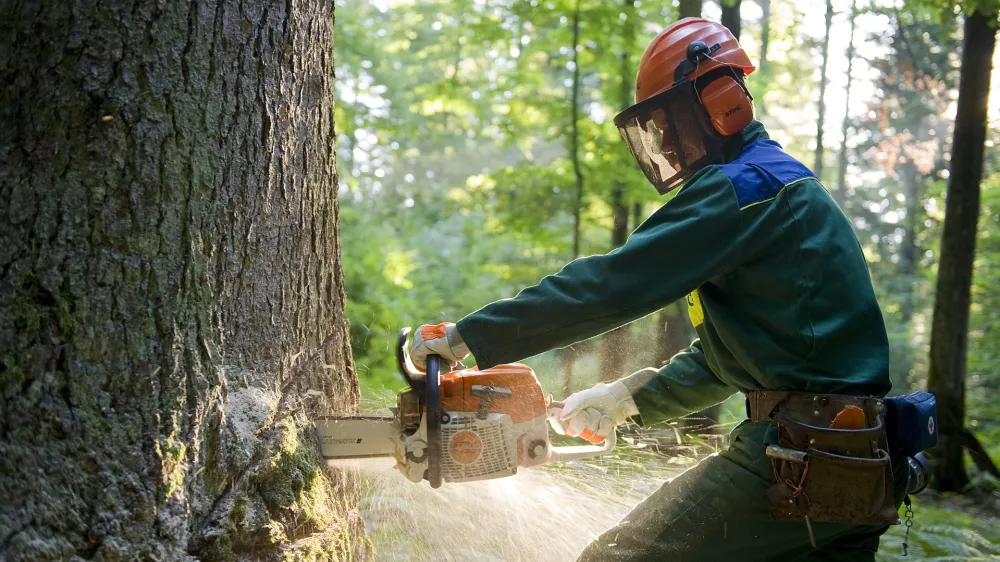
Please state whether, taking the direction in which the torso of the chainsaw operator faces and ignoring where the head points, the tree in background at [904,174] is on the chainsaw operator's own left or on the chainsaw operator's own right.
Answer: on the chainsaw operator's own right

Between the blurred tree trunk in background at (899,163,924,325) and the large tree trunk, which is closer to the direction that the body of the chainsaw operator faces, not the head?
the large tree trunk

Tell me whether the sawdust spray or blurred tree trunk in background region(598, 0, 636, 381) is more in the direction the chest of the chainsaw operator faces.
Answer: the sawdust spray

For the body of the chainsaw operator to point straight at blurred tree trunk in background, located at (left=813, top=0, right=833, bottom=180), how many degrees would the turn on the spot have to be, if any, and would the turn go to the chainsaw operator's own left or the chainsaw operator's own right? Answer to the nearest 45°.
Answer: approximately 90° to the chainsaw operator's own right

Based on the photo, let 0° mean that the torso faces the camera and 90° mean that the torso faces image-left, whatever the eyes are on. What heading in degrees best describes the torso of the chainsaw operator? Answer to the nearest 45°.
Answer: approximately 90°

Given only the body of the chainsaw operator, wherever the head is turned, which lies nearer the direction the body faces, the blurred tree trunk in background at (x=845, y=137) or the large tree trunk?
the large tree trunk

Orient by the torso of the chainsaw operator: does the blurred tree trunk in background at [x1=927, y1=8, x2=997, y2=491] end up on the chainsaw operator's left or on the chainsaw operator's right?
on the chainsaw operator's right

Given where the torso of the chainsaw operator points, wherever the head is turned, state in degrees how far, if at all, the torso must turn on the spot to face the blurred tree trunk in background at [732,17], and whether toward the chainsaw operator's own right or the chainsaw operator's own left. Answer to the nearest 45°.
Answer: approximately 90° to the chainsaw operator's own right

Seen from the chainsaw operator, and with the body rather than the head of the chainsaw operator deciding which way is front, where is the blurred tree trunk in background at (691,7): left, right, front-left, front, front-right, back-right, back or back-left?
right

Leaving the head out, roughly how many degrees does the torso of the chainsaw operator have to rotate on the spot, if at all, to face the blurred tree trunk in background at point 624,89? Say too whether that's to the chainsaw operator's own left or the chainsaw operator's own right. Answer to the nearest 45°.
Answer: approximately 90° to the chainsaw operator's own right
